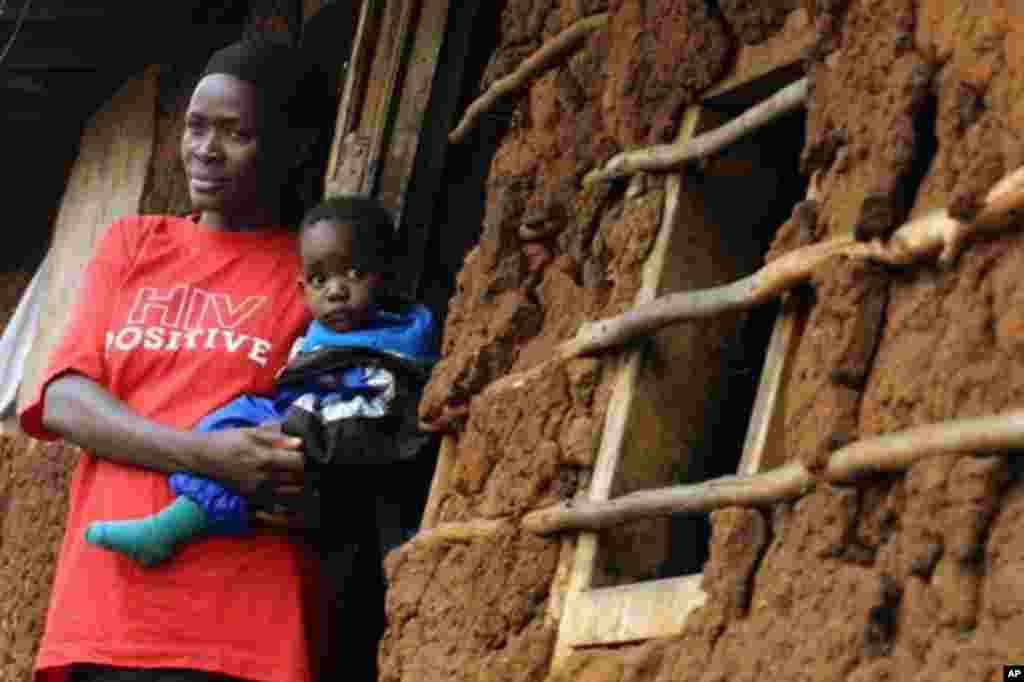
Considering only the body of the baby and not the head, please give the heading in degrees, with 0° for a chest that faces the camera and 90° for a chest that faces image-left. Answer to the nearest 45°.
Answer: approximately 45°
